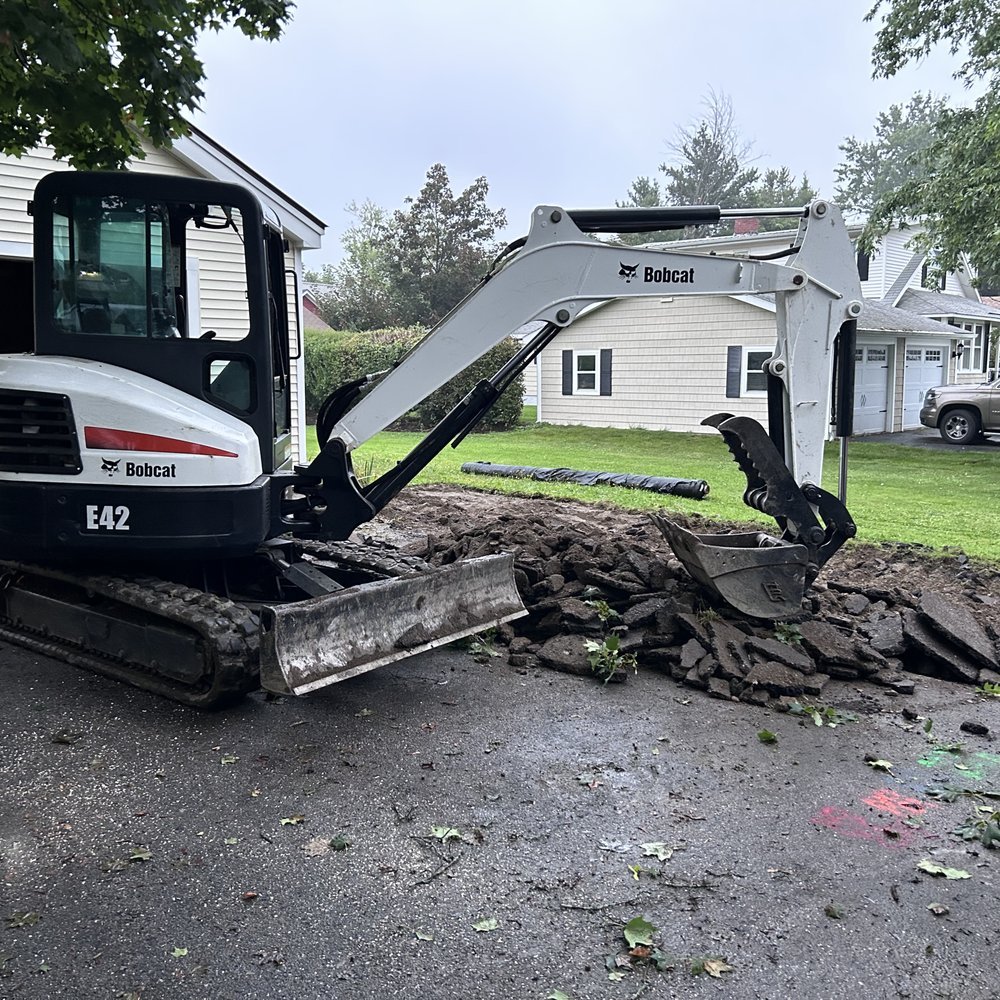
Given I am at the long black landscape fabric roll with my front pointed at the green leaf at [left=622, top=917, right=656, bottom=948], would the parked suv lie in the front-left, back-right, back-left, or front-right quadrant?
back-left

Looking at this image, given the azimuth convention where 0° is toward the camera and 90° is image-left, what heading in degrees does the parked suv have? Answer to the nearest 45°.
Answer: approximately 90°

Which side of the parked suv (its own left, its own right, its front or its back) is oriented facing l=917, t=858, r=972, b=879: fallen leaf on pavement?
left

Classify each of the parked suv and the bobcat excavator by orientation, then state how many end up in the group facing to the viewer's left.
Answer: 1

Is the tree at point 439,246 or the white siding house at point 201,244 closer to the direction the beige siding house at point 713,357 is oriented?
the white siding house

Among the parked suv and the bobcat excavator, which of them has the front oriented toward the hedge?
the parked suv

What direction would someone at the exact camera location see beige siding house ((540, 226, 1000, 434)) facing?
facing the viewer and to the right of the viewer

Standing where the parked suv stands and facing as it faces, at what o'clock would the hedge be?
The hedge is roughly at 12 o'clock from the parked suv.

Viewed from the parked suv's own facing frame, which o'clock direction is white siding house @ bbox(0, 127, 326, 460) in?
The white siding house is roughly at 10 o'clock from the parked suv.

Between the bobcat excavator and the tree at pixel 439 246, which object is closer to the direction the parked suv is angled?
the tree

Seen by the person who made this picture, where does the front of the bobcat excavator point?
facing to the right of the viewer

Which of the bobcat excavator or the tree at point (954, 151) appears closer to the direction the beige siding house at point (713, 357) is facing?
the tree

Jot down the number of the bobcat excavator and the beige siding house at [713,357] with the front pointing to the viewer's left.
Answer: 0

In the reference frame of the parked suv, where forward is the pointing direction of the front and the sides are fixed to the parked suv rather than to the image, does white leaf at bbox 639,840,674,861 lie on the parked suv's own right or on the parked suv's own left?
on the parked suv's own left
